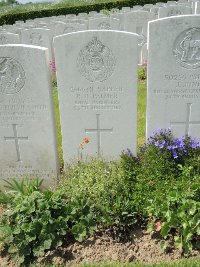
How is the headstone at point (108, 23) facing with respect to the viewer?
toward the camera

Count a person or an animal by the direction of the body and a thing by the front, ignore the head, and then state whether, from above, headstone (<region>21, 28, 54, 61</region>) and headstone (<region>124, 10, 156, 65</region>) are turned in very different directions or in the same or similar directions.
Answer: same or similar directions

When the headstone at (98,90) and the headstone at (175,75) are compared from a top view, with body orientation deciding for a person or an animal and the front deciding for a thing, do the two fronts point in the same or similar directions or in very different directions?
same or similar directions

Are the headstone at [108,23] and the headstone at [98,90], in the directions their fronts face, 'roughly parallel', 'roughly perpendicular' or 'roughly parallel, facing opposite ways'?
roughly parallel

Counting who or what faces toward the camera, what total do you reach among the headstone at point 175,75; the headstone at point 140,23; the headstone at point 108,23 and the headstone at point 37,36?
4

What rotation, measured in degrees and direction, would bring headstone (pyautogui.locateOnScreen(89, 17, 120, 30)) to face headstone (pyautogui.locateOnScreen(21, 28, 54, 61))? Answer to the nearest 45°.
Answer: approximately 45° to its right

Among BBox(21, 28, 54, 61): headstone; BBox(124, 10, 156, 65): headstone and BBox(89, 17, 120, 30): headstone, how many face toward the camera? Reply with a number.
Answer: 3

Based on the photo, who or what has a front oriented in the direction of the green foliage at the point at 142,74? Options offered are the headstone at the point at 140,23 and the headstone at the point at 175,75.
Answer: the headstone at the point at 140,23

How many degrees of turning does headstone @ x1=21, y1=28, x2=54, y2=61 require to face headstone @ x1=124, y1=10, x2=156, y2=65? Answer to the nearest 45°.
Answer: approximately 90° to its left

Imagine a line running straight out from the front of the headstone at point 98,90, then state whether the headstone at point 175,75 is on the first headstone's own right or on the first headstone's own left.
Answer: on the first headstone's own left

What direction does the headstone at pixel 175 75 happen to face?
toward the camera

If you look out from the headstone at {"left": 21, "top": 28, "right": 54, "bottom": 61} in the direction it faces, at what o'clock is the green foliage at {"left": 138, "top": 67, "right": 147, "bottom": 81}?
The green foliage is roughly at 10 o'clock from the headstone.

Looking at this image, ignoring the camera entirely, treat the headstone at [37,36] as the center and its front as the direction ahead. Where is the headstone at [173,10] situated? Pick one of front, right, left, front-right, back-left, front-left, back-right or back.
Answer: left

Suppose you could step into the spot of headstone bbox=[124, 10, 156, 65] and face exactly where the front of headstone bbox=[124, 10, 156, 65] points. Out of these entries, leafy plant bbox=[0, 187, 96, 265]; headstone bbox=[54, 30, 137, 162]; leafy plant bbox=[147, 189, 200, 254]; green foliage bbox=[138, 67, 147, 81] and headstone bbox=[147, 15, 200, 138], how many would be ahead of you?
5

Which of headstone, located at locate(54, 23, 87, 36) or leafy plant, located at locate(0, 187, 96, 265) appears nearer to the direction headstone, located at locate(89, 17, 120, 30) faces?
the leafy plant

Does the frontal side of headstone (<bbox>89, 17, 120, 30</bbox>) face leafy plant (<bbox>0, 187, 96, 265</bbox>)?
yes

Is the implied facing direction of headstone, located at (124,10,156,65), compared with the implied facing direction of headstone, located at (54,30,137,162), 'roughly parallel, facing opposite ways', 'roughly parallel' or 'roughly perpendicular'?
roughly parallel

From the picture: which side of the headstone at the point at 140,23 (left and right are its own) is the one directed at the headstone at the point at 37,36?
right
